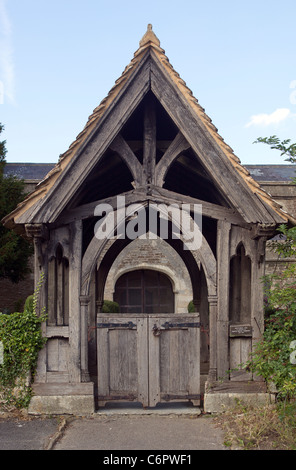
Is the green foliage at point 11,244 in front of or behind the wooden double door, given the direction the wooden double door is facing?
behind

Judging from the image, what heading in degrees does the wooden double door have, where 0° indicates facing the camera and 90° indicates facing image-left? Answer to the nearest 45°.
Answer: approximately 0°

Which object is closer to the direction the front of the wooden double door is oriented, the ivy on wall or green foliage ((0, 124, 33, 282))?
the ivy on wall

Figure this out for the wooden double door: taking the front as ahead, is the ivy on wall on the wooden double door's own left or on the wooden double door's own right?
on the wooden double door's own right
